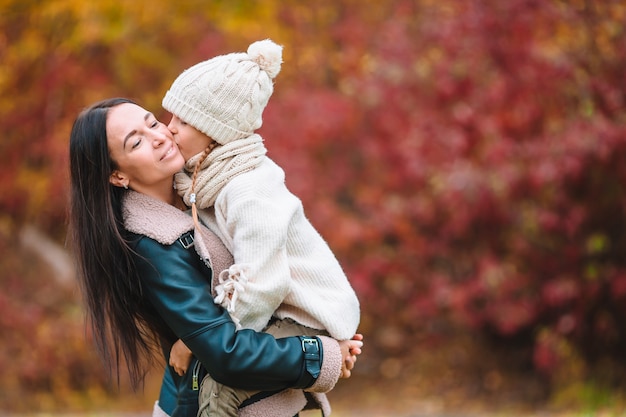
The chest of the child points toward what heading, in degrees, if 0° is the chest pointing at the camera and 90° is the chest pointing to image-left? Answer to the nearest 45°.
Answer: approximately 90°

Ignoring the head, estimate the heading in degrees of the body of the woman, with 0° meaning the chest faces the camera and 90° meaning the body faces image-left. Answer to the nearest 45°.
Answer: approximately 270°

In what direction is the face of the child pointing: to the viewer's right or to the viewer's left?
to the viewer's left
